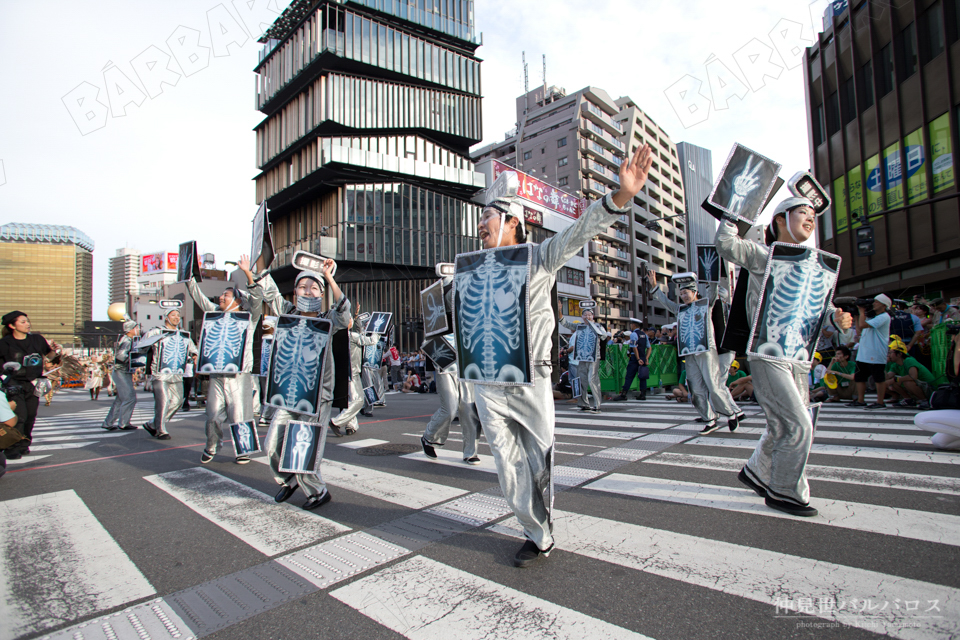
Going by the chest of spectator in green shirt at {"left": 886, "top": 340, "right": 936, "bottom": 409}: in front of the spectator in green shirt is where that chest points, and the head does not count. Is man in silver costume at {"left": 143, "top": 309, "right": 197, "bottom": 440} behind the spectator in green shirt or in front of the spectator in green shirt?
in front

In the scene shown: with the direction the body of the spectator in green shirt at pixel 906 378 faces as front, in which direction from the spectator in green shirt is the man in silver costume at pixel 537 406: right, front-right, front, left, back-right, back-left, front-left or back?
left

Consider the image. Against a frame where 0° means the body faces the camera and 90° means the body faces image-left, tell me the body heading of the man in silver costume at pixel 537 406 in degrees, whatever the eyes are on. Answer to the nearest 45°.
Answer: approximately 45°

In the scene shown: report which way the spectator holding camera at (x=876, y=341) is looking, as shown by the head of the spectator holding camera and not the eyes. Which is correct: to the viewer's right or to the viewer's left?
to the viewer's left

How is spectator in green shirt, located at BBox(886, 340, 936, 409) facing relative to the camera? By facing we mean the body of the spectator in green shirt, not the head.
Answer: to the viewer's left

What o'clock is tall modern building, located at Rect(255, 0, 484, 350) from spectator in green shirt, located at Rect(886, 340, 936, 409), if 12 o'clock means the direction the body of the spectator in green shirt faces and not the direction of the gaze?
The tall modern building is roughly at 1 o'clock from the spectator in green shirt.

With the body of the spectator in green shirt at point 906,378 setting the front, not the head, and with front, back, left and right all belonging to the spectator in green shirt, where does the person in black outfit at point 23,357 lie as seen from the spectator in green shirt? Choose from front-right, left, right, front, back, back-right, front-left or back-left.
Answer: front-left

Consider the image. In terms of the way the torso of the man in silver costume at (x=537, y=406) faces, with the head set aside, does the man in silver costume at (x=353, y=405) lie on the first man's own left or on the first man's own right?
on the first man's own right
